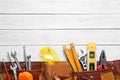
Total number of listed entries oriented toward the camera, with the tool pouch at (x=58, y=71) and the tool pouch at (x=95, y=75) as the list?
2

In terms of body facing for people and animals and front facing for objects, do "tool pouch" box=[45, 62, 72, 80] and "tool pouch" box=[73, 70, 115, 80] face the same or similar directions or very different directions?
same or similar directions

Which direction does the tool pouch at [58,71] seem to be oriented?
toward the camera
